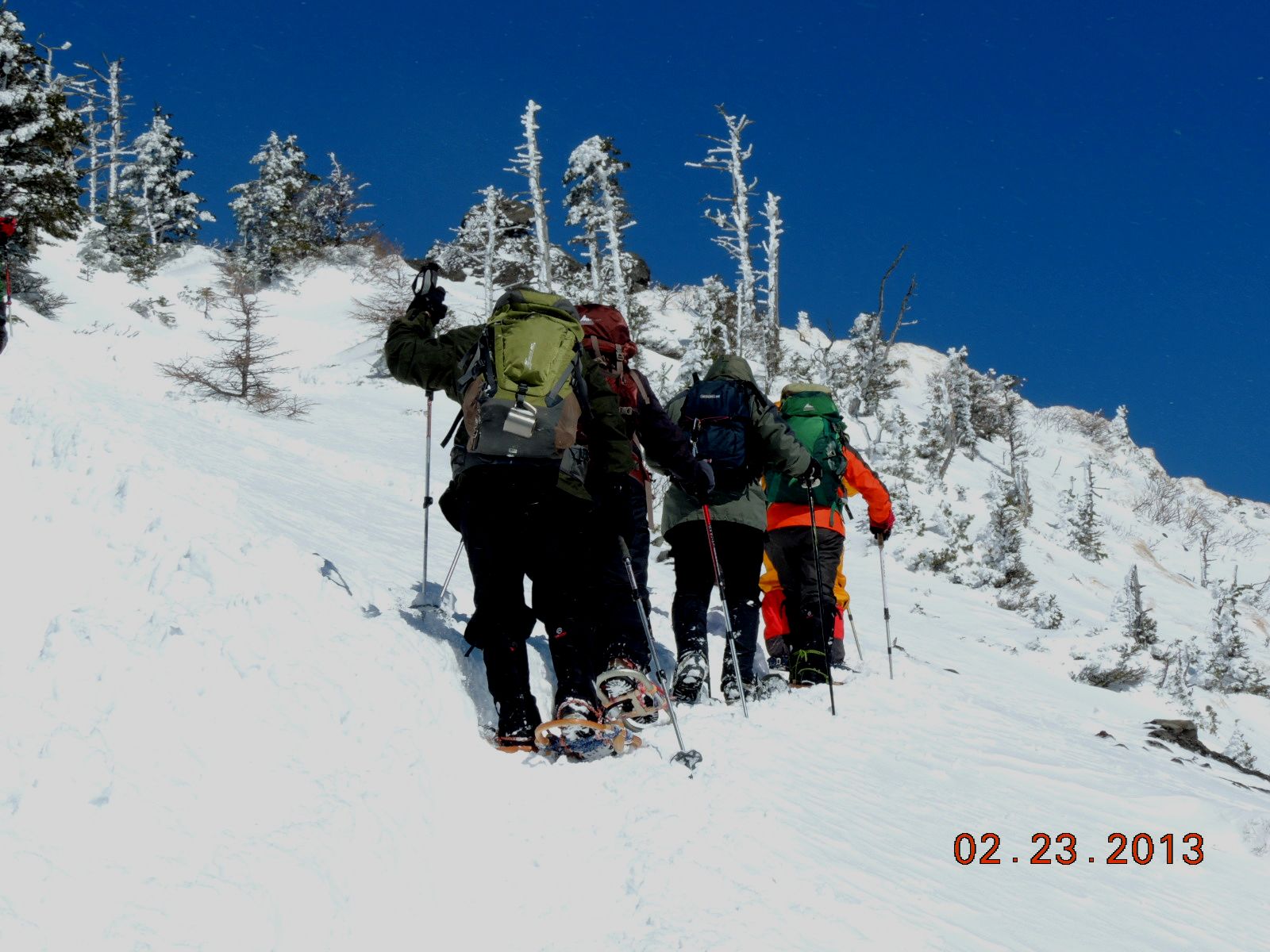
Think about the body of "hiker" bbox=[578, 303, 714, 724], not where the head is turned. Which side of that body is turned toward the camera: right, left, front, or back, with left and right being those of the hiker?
back

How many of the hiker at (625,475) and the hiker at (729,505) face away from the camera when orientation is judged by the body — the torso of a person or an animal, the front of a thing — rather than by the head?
2

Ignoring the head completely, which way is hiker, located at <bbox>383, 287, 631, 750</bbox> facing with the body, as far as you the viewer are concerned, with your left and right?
facing away from the viewer

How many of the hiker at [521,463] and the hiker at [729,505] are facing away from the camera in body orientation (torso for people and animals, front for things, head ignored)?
2

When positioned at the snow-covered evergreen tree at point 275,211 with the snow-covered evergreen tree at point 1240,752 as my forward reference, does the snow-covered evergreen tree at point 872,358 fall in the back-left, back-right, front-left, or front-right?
front-left

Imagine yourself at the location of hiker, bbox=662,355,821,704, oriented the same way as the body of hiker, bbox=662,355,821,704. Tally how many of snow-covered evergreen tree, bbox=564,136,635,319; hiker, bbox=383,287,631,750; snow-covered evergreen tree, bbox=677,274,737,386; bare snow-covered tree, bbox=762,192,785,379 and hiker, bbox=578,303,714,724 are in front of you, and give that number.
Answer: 3

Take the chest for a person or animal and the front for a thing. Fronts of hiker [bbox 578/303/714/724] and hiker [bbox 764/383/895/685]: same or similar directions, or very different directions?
same or similar directions

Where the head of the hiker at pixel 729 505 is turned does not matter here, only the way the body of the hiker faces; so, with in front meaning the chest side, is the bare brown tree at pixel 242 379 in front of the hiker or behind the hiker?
in front

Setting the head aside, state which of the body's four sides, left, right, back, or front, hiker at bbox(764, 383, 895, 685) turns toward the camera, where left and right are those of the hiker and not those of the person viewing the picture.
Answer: back

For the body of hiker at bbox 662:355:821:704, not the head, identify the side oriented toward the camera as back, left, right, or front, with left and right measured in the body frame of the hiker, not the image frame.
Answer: back
